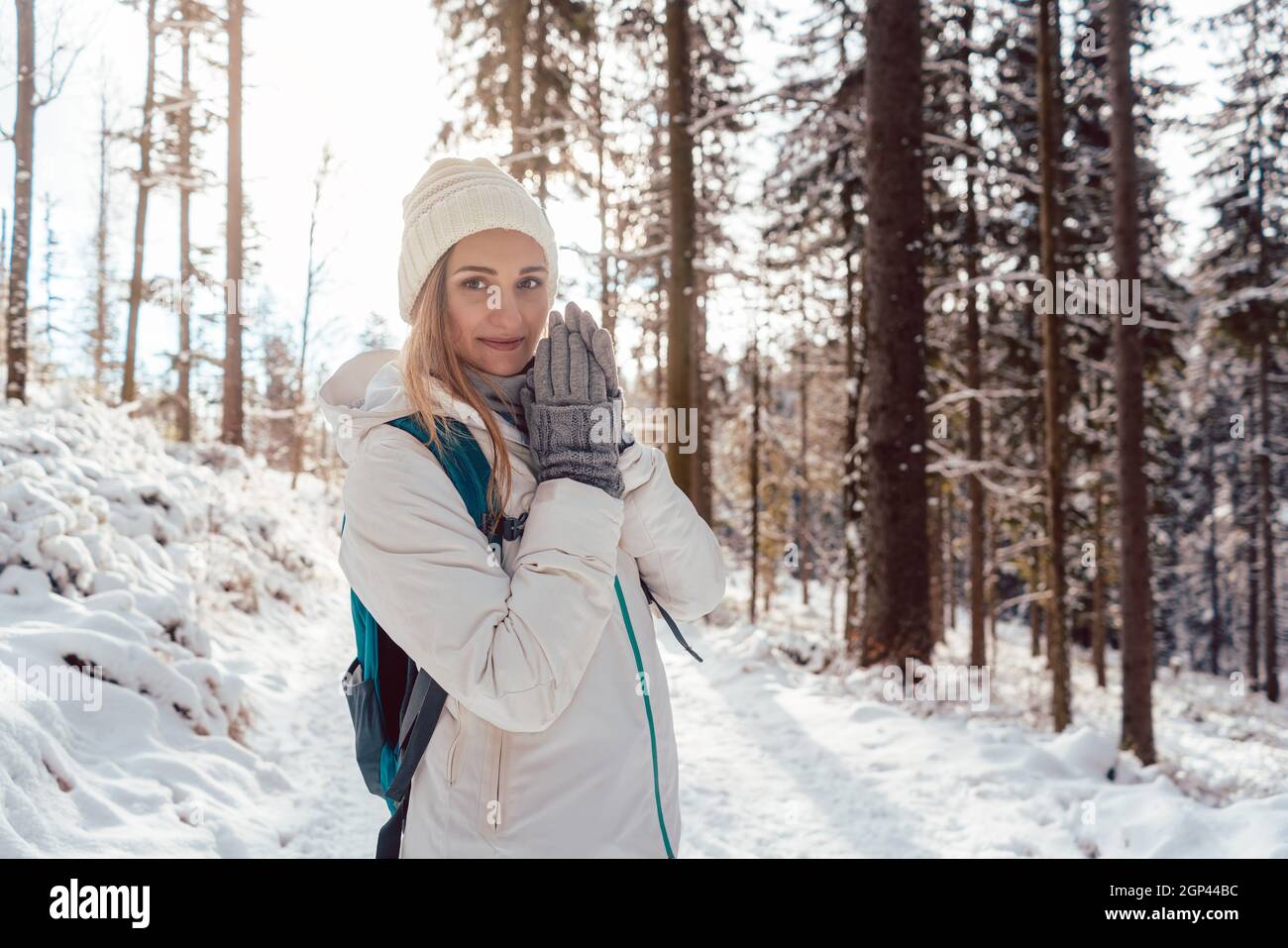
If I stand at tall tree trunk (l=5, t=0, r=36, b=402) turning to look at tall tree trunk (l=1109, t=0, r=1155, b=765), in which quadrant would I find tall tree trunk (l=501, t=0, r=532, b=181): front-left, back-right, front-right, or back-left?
front-left

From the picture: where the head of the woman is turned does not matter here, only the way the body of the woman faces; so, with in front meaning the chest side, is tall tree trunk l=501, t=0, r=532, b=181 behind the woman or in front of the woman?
behind

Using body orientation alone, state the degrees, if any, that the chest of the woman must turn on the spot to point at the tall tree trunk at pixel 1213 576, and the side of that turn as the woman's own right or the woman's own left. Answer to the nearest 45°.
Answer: approximately 90° to the woman's own left

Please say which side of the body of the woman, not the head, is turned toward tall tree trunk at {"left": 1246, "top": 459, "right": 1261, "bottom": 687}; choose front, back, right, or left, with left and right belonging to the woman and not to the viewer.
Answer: left

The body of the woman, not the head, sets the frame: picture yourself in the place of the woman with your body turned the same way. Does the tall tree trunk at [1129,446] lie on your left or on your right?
on your left

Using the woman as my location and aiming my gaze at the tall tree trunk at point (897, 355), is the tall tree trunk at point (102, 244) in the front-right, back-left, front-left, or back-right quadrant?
front-left

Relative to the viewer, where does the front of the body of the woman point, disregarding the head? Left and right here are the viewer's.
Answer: facing the viewer and to the right of the viewer

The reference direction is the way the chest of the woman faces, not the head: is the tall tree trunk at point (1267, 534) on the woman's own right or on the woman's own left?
on the woman's own left

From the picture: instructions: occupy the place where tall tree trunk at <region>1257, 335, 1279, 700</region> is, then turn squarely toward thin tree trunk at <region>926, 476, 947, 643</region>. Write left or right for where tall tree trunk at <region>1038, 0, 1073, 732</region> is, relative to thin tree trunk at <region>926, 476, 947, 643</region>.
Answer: left
